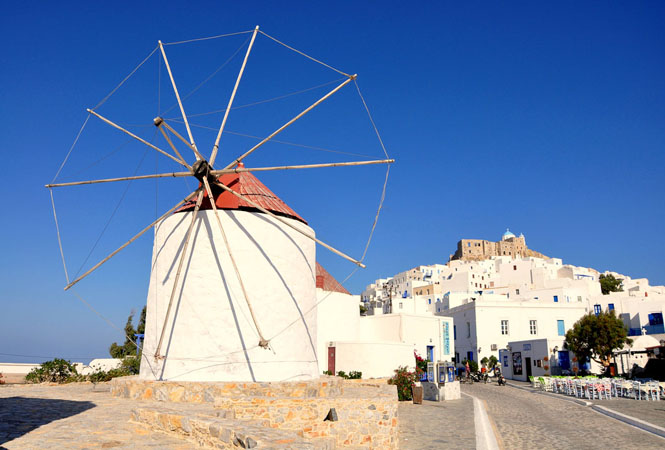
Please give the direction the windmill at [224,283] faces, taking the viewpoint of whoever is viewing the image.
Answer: facing the viewer and to the left of the viewer

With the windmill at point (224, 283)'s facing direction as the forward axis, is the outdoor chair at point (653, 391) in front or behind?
behind

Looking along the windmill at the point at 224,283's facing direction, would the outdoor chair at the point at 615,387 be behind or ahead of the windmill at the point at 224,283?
behind

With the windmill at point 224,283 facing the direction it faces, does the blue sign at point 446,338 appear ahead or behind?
behind

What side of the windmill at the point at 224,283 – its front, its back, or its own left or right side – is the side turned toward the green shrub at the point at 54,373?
right

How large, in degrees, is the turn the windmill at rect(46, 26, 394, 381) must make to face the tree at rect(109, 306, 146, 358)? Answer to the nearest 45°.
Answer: approximately 135° to its right

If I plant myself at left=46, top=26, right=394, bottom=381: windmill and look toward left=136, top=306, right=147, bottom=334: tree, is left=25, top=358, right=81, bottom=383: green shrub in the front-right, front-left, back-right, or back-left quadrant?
front-left
